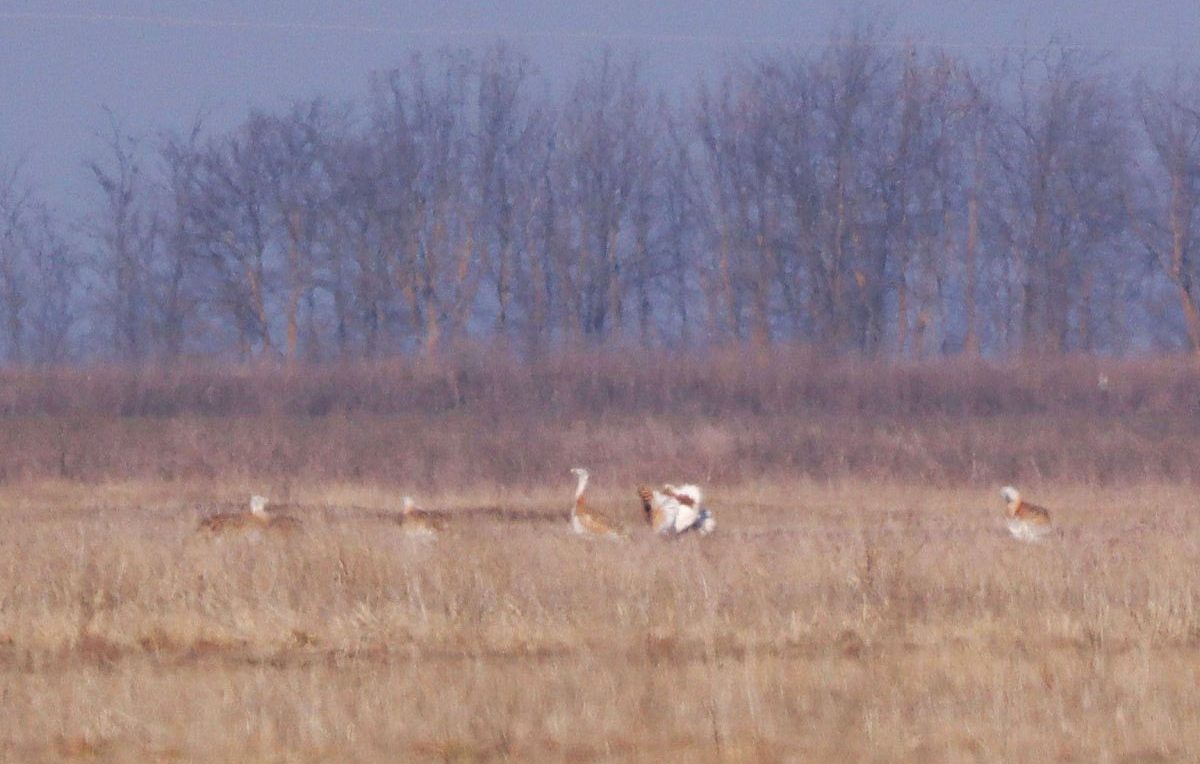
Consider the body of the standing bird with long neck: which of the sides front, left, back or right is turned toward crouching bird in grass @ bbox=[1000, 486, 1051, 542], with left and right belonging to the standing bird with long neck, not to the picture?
back

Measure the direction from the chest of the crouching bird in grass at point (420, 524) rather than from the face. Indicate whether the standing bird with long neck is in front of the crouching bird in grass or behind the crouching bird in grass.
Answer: behind

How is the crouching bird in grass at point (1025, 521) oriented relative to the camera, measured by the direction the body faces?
to the viewer's left

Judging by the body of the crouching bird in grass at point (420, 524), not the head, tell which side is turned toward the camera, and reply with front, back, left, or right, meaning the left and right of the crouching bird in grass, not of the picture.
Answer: left

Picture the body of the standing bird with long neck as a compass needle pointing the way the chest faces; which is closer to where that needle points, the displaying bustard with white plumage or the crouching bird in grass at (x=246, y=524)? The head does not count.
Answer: the crouching bird in grass

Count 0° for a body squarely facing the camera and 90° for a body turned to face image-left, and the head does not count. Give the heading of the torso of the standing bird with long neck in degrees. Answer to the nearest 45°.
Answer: approximately 90°
